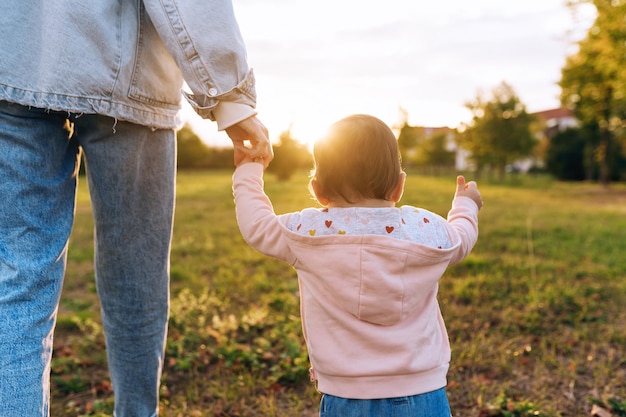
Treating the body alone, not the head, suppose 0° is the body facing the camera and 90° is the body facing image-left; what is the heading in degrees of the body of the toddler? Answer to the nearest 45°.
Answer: approximately 180°

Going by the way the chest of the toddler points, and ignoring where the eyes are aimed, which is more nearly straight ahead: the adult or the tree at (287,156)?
the tree

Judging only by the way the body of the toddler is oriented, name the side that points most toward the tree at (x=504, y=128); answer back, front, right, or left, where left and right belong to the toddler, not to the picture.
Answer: front

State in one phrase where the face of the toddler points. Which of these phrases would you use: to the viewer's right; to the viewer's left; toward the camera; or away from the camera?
away from the camera

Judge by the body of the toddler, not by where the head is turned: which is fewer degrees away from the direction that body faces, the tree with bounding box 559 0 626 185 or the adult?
the tree

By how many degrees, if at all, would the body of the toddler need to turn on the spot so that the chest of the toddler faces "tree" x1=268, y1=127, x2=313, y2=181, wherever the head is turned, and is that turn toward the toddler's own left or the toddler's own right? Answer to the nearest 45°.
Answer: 0° — they already face it

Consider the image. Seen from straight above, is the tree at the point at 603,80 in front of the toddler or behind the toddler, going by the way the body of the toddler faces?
in front

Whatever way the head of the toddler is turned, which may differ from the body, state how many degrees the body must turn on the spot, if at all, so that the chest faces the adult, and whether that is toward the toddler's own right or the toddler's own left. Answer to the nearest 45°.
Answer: approximately 90° to the toddler's own left
